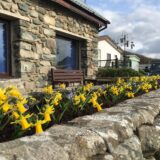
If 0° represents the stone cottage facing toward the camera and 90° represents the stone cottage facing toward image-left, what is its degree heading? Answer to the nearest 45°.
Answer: approximately 315°

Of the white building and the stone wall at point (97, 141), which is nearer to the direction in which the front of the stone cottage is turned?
the stone wall
